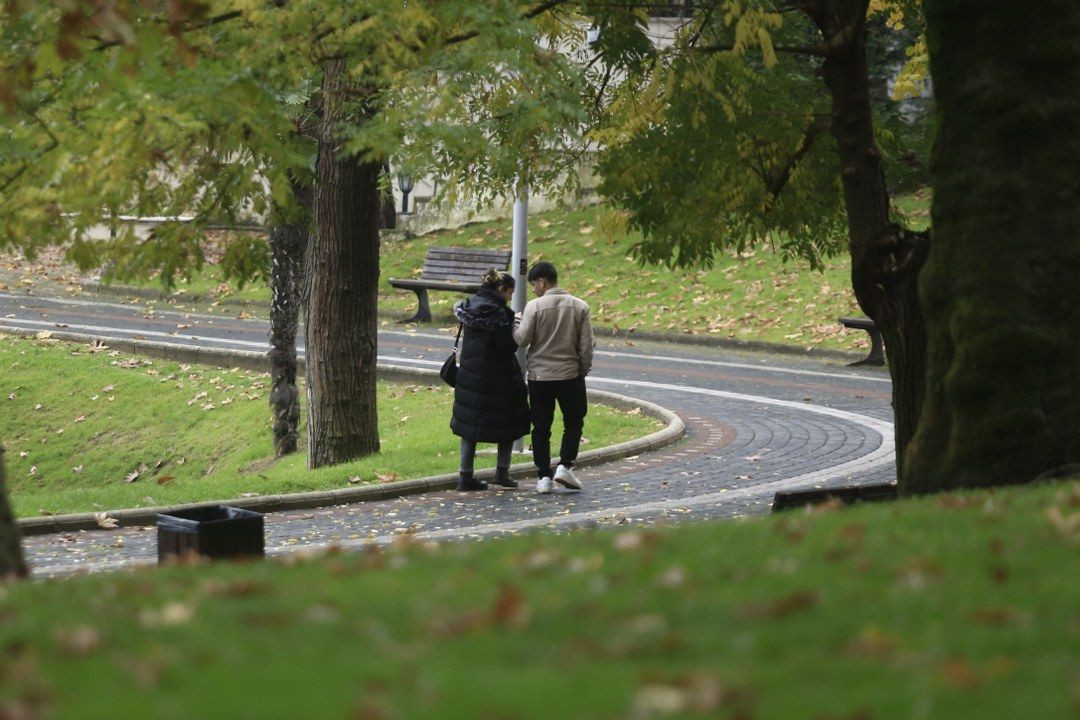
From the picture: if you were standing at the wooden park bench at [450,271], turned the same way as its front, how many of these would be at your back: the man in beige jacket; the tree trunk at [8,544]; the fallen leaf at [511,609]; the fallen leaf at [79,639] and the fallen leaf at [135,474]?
0

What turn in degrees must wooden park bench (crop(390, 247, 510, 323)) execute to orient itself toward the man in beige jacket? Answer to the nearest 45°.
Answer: approximately 45° to its left

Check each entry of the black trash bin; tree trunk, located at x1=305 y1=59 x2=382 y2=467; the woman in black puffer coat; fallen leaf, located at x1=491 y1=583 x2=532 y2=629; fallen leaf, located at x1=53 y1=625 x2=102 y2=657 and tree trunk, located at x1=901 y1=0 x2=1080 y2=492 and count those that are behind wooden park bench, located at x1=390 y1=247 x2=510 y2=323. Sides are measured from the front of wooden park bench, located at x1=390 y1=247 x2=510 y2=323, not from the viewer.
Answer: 0

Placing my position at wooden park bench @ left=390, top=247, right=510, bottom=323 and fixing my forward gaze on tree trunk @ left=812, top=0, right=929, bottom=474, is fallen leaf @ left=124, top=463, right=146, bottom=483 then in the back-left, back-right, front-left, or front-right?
front-right

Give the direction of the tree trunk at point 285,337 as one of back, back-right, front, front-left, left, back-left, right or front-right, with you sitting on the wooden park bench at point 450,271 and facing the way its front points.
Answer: front-left

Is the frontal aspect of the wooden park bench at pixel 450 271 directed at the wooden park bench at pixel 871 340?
no

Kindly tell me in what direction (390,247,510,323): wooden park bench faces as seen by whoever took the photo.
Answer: facing the viewer and to the left of the viewer

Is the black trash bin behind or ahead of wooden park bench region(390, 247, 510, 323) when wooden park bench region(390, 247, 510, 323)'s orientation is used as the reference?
ahead

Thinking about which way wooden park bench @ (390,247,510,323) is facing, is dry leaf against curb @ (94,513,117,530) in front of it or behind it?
in front

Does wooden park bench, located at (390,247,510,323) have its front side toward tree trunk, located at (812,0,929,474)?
no

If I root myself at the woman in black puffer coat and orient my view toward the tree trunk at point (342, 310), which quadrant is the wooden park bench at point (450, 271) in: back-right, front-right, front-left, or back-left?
front-right

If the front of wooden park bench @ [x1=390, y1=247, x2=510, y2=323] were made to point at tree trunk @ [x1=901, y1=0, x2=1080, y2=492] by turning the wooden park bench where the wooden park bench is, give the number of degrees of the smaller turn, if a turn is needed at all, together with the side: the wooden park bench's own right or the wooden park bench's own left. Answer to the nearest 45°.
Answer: approximately 45° to the wooden park bench's own left

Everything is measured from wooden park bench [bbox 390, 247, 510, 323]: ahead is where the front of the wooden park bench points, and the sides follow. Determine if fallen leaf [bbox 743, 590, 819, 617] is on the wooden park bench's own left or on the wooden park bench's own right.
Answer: on the wooden park bench's own left

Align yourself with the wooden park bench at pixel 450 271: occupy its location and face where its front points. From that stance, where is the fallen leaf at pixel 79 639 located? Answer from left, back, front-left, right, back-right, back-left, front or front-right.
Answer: front-left
